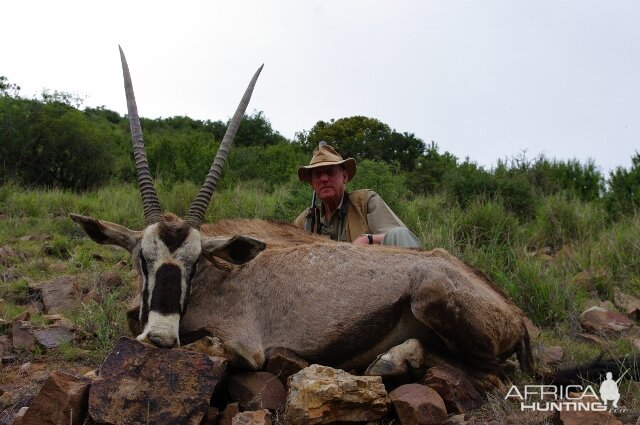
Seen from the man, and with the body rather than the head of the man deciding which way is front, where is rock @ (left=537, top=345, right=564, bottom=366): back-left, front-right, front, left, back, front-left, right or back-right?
left

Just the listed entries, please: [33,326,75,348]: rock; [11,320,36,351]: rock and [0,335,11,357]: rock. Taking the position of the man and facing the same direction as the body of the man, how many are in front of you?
3

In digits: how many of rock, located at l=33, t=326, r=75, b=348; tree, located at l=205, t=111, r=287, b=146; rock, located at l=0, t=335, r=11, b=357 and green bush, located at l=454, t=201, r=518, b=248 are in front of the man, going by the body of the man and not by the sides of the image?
2

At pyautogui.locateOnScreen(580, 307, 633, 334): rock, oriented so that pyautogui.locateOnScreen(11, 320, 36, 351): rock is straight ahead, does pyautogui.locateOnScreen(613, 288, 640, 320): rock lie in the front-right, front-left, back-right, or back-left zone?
back-right

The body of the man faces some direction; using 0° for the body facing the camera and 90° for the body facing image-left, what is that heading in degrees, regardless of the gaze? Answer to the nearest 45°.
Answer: approximately 45°

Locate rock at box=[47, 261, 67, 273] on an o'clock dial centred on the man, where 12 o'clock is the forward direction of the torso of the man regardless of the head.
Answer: The rock is roughly at 2 o'clock from the man.

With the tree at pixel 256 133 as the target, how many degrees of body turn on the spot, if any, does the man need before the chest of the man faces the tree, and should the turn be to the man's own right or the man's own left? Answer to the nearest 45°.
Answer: approximately 135° to the man's own right

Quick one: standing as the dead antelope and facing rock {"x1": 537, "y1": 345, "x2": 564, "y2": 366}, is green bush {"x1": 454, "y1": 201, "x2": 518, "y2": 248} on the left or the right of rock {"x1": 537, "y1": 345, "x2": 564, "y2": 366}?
left

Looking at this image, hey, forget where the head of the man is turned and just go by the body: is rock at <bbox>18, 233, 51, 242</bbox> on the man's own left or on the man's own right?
on the man's own right
